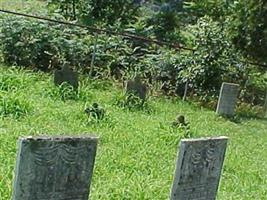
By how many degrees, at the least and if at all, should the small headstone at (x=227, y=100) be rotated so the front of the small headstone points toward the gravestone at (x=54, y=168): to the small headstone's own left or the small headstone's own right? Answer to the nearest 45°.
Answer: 0° — it already faces it

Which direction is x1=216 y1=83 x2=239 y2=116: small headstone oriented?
toward the camera

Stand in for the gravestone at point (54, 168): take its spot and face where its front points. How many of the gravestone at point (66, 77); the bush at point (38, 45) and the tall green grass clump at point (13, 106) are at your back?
3

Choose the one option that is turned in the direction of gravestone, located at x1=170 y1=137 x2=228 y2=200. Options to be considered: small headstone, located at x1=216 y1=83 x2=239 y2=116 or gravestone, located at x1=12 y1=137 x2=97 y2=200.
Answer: the small headstone

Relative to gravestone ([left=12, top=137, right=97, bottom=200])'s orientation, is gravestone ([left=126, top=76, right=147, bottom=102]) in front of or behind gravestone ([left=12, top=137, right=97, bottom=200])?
behind

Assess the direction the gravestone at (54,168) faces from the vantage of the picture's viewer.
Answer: facing the viewer

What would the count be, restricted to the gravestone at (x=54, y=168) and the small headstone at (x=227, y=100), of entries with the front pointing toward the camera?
2

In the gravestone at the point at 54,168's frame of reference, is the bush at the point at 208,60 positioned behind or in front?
behind

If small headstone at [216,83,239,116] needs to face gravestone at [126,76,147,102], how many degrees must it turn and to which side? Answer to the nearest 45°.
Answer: approximately 45° to its right

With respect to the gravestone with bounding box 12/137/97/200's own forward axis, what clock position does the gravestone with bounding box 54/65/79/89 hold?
the gravestone with bounding box 54/65/79/89 is roughly at 6 o'clock from the gravestone with bounding box 12/137/97/200.

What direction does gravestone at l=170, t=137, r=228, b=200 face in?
toward the camera

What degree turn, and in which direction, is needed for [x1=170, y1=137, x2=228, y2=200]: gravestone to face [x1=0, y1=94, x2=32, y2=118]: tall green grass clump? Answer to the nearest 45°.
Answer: approximately 135° to its right

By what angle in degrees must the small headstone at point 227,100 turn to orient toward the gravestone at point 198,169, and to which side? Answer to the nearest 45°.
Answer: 0° — it already faces it
